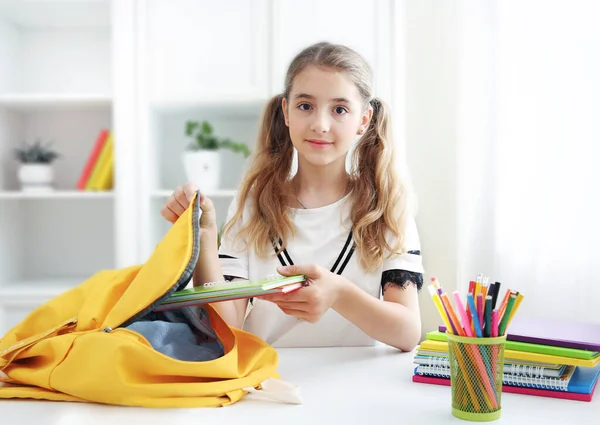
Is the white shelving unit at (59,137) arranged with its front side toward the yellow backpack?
yes

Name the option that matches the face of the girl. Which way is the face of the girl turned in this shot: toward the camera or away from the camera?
toward the camera

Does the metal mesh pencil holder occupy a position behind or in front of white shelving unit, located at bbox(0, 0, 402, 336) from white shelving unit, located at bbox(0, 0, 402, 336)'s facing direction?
in front

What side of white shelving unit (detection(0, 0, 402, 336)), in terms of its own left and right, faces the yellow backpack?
front

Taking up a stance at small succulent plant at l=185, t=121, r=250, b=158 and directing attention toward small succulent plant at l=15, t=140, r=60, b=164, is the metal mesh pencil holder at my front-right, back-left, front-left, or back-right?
back-left

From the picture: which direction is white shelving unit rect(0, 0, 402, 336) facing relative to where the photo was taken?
toward the camera

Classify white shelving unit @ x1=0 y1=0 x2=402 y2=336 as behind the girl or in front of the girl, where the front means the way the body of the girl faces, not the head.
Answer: behind

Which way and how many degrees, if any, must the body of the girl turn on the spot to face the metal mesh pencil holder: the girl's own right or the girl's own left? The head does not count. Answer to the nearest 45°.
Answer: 0° — they already face it

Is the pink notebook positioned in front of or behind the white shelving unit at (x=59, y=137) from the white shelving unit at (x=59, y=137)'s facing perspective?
in front

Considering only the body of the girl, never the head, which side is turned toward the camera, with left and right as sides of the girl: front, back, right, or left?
front
